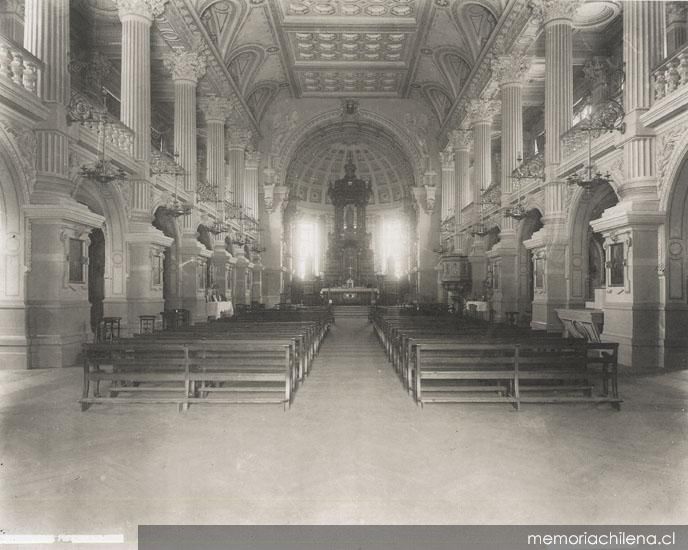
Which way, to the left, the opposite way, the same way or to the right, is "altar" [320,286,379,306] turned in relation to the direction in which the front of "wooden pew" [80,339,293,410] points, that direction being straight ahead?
the opposite way

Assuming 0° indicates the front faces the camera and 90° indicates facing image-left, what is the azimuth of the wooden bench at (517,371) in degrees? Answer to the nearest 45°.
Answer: approximately 180°

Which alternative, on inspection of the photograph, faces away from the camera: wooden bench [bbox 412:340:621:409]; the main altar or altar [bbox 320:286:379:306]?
the wooden bench

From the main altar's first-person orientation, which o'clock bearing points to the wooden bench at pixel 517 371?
The wooden bench is roughly at 12 o'clock from the main altar.

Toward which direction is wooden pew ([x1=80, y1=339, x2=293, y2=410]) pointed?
away from the camera

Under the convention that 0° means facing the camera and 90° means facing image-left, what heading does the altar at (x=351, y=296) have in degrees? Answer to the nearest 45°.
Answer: approximately 0°

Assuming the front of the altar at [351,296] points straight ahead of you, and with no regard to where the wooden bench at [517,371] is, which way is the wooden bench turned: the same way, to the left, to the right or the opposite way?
the opposite way

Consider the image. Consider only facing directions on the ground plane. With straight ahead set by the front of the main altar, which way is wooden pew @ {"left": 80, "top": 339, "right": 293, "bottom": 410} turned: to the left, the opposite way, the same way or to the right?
the opposite way

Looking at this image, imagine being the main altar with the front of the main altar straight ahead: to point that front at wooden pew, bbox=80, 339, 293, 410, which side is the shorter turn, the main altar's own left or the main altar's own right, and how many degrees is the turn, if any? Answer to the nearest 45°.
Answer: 0° — it already faces it

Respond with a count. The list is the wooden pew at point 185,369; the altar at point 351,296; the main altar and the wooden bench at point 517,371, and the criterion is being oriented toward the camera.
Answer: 2
